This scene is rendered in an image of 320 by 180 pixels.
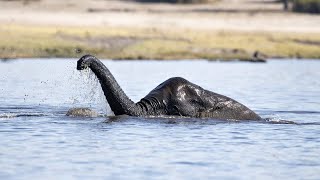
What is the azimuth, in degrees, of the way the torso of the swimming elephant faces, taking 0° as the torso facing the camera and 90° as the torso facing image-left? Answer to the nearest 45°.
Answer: approximately 90°
